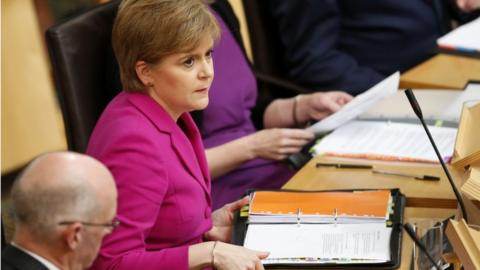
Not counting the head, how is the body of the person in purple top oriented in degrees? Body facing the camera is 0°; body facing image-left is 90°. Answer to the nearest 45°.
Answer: approximately 270°

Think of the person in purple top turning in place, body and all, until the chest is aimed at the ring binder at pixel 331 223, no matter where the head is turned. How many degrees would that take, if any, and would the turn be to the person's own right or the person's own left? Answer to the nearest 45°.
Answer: approximately 45° to the person's own right

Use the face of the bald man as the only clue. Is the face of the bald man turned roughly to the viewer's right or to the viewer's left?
to the viewer's right

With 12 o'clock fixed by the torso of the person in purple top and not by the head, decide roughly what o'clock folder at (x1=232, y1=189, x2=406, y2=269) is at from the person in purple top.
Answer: The folder is roughly at 2 o'clock from the person in purple top.

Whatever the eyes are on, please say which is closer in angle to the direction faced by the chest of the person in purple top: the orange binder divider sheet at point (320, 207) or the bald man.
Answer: the orange binder divider sheet

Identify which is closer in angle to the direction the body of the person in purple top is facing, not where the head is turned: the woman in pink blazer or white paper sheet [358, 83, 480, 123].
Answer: the white paper sheet

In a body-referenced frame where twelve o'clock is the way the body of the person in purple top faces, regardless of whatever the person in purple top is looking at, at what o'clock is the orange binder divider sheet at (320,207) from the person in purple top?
The orange binder divider sheet is roughly at 2 o'clock from the person in purple top.

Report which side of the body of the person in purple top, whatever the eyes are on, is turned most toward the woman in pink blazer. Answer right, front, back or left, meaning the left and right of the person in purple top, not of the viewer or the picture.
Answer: right
